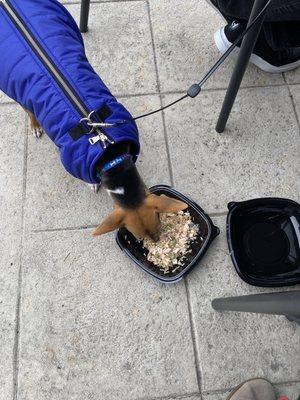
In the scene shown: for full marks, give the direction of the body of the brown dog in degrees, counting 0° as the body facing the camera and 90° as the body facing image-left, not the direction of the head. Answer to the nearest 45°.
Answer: approximately 315°
